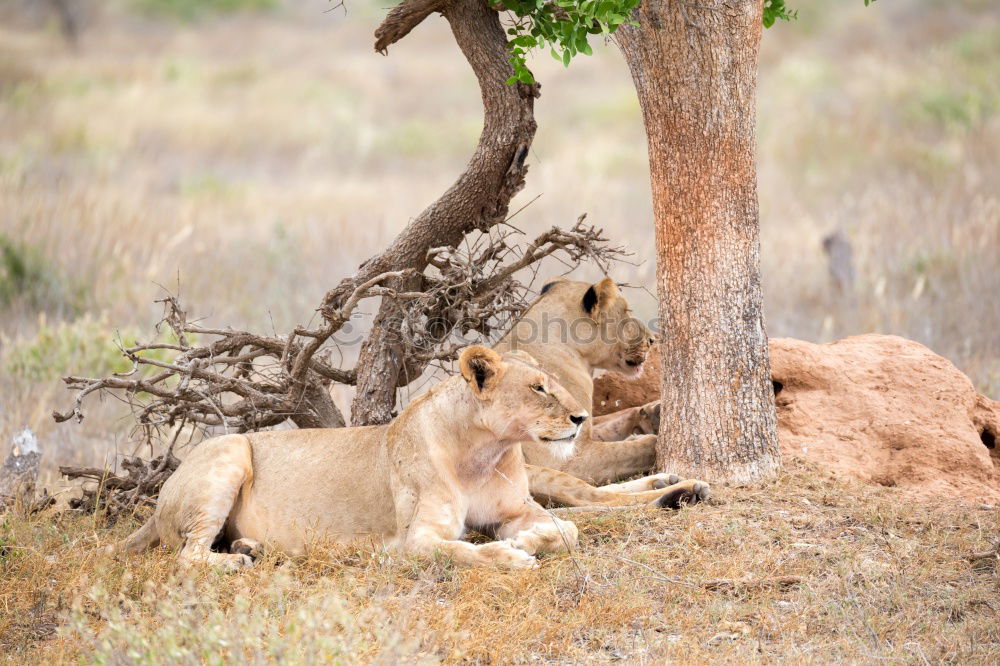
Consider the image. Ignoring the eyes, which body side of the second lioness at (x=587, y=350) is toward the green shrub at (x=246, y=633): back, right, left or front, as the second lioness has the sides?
right

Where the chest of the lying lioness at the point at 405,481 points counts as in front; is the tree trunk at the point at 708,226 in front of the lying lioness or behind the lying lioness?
in front

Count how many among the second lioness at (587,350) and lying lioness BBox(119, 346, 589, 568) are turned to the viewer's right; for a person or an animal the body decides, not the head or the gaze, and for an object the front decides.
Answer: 2

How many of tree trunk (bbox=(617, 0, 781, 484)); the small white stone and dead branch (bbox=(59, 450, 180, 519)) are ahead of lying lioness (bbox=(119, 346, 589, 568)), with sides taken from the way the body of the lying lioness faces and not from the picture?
1

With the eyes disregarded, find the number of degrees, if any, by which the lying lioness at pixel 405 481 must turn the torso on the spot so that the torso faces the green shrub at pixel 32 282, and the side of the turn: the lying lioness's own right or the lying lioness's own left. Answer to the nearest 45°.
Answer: approximately 135° to the lying lioness's own left

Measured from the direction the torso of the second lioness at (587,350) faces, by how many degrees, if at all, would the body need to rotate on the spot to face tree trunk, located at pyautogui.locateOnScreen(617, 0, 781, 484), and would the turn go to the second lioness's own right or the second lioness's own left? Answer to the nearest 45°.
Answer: approximately 45° to the second lioness's own right

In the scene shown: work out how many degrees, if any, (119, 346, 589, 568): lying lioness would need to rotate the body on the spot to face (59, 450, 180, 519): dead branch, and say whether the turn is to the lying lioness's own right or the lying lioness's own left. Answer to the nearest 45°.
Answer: approximately 135° to the lying lioness's own left

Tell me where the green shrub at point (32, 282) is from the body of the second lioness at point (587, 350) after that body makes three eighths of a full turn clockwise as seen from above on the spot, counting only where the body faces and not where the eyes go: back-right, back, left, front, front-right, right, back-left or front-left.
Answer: right

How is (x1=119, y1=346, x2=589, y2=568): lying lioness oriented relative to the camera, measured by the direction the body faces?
to the viewer's right

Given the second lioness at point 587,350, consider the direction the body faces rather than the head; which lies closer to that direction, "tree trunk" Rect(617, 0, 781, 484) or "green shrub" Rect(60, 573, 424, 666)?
the tree trunk

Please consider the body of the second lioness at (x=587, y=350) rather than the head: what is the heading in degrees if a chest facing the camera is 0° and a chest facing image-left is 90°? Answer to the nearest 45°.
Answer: approximately 270°

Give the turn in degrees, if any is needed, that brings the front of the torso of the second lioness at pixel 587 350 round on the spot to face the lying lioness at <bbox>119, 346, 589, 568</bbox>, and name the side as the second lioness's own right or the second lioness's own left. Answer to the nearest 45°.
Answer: approximately 135° to the second lioness's own right
